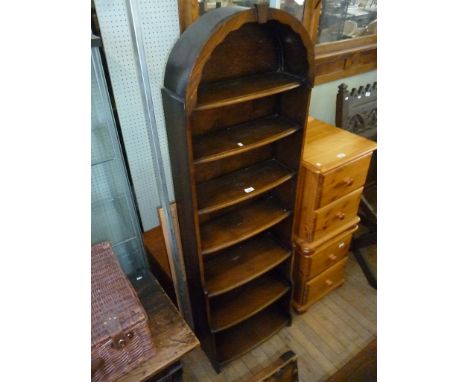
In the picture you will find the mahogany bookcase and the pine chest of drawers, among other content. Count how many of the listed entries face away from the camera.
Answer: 0

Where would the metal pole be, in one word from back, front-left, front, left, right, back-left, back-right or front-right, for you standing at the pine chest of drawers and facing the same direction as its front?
right

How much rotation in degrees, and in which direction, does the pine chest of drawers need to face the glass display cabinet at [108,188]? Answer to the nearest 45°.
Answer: approximately 90° to its right

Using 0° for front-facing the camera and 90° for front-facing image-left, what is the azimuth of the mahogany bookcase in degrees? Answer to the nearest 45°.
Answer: approximately 315°

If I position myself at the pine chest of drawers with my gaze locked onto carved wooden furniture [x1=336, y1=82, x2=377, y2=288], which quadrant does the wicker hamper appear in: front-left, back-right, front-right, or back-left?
back-left
